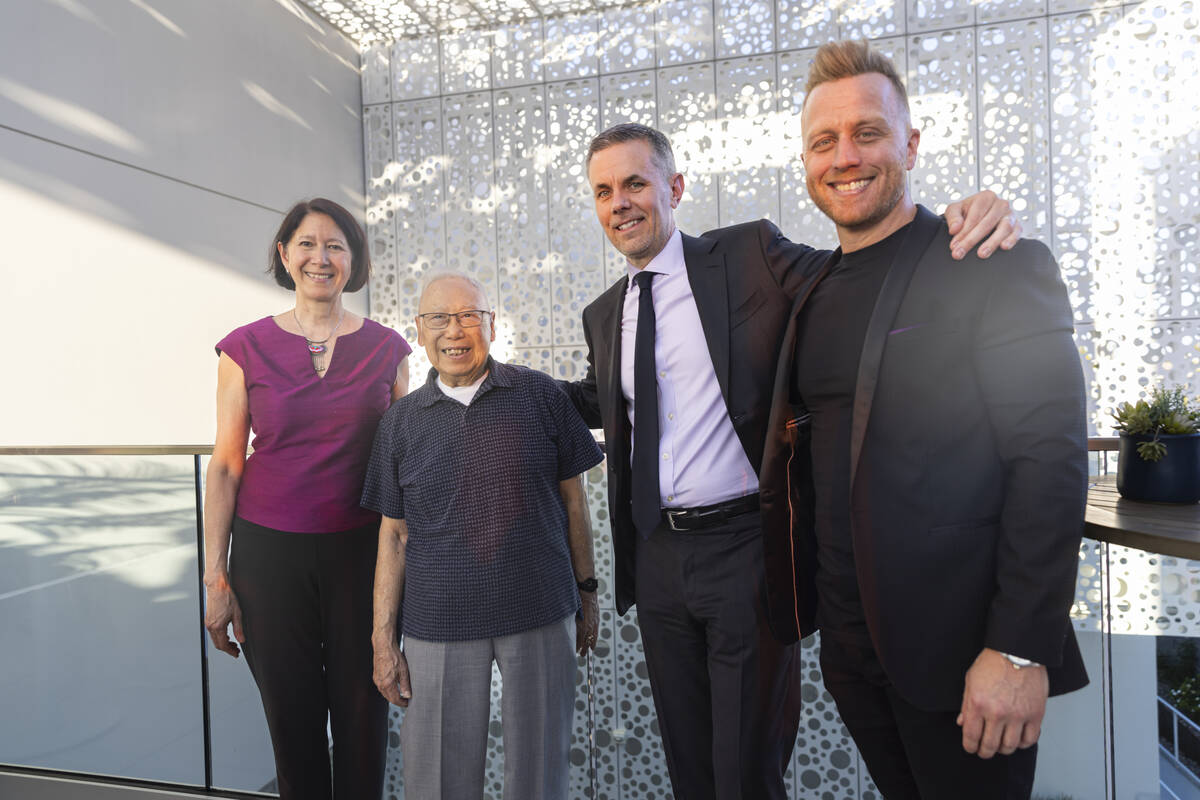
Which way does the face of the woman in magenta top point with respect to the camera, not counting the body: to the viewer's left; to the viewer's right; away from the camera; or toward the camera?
toward the camera

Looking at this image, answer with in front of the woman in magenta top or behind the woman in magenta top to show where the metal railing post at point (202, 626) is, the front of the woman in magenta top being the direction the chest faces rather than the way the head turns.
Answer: behind

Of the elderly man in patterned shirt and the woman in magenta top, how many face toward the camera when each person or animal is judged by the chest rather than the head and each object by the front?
2

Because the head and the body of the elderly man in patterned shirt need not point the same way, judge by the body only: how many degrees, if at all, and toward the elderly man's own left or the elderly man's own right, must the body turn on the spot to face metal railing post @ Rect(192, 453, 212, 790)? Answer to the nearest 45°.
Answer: approximately 135° to the elderly man's own right

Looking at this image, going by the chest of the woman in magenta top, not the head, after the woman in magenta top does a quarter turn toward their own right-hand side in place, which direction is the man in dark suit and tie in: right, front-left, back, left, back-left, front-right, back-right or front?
back-left

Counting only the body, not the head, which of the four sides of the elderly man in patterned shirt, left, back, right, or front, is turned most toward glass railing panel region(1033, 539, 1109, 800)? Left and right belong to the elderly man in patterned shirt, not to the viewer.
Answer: left

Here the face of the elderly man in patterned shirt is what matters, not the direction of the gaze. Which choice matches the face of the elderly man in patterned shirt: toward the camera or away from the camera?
toward the camera

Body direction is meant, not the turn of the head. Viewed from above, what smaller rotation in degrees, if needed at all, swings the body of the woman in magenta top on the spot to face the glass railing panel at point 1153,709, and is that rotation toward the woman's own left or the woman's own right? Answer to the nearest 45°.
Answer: approximately 45° to the woman's own left

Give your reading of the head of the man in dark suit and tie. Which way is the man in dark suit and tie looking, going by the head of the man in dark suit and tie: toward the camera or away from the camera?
toward the camera

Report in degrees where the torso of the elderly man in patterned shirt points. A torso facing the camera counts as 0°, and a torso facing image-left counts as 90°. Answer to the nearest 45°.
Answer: approximately 0°

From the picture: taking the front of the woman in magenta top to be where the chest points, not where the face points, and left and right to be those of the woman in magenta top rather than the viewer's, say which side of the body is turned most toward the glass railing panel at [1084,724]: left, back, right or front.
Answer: left

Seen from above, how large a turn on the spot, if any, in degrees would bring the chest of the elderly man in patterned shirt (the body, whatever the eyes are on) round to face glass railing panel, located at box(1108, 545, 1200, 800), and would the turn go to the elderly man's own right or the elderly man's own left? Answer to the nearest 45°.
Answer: approximately 90° to the elderly man's own left

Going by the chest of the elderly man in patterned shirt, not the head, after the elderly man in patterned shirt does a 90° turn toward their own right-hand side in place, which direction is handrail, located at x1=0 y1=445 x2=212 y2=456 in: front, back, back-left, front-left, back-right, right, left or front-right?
front-right

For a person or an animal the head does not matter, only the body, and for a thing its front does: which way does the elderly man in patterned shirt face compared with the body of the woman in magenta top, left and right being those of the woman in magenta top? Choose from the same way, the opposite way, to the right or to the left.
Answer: the same way

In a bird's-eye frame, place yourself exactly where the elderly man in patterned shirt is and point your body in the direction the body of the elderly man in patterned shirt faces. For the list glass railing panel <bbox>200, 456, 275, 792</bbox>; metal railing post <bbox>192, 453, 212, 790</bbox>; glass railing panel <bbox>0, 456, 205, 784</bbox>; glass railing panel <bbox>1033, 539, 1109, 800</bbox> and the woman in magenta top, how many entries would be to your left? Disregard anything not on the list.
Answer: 1

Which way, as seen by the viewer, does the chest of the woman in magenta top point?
toward the camera

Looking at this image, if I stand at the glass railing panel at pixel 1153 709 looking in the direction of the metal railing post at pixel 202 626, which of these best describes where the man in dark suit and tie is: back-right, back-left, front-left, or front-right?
front-left

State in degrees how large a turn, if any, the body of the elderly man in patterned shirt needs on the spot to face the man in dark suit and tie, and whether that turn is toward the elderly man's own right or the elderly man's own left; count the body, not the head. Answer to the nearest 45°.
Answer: approximately 90° to the elderly man's own left

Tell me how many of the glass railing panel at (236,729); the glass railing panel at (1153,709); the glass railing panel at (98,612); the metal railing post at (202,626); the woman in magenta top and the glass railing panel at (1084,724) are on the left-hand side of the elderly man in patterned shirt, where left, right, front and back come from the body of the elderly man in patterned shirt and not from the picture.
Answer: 2
